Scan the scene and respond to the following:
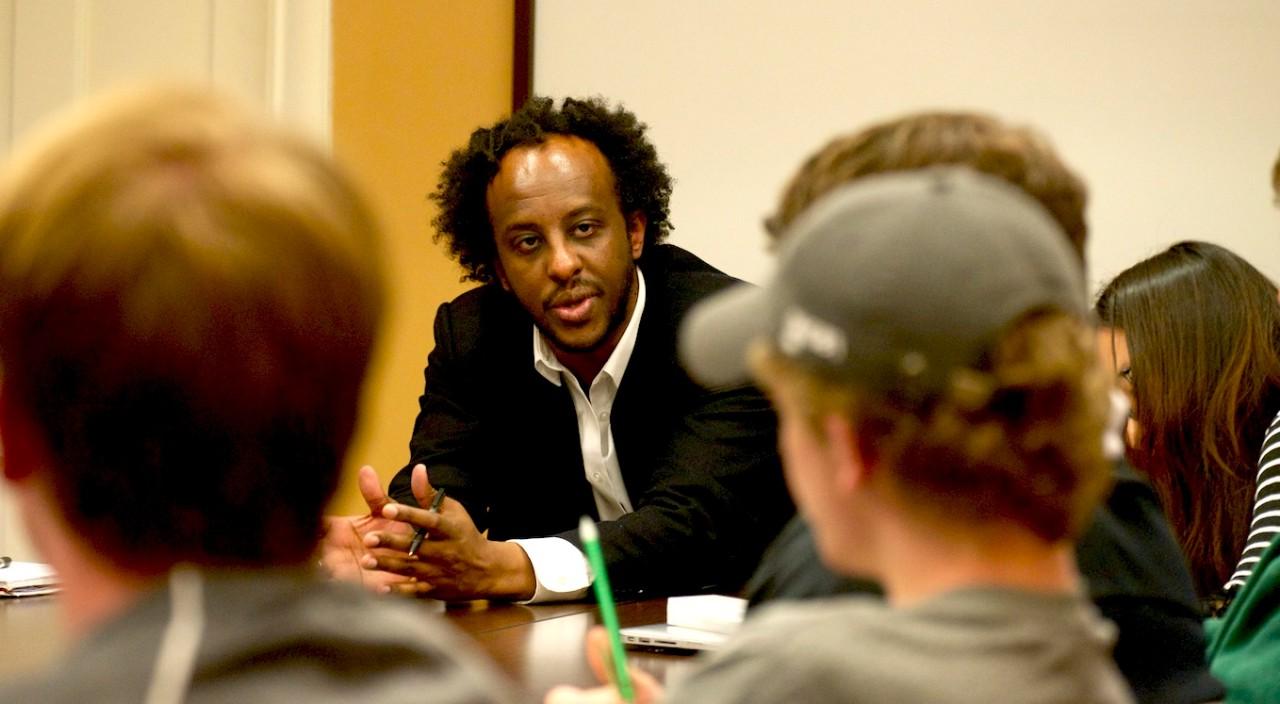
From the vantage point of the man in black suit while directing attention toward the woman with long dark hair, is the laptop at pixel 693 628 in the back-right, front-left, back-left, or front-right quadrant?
front-right

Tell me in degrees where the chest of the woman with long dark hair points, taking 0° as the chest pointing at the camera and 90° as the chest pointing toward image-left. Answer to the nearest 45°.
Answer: approximately 90°

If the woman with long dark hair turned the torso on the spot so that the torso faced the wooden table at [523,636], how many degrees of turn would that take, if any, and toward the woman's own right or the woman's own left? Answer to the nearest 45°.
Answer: approximately 45° to the woman's own left

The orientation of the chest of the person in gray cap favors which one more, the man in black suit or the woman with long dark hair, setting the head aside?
the man in black suit

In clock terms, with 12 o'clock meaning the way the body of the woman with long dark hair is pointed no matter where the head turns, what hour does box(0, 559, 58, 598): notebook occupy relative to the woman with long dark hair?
The notebook is roughly at 11 o'clock from the woman with long dark hair.

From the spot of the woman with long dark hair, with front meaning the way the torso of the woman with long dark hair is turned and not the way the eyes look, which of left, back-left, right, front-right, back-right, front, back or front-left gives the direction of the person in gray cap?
left

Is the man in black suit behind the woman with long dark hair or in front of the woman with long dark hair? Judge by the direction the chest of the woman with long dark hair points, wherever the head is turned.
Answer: in front

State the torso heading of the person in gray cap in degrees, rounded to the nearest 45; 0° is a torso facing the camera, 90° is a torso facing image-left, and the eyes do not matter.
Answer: approximately 135°

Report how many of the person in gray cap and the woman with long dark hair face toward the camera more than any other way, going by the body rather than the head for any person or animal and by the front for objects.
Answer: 0

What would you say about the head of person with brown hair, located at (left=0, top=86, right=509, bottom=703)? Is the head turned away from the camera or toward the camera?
away from the camera

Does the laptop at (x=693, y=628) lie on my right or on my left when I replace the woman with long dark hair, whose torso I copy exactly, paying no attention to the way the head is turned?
on my left

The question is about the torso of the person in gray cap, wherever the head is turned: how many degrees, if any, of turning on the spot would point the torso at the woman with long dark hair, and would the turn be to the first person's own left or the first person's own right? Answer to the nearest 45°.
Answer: approximately 45° to the first person's own right
